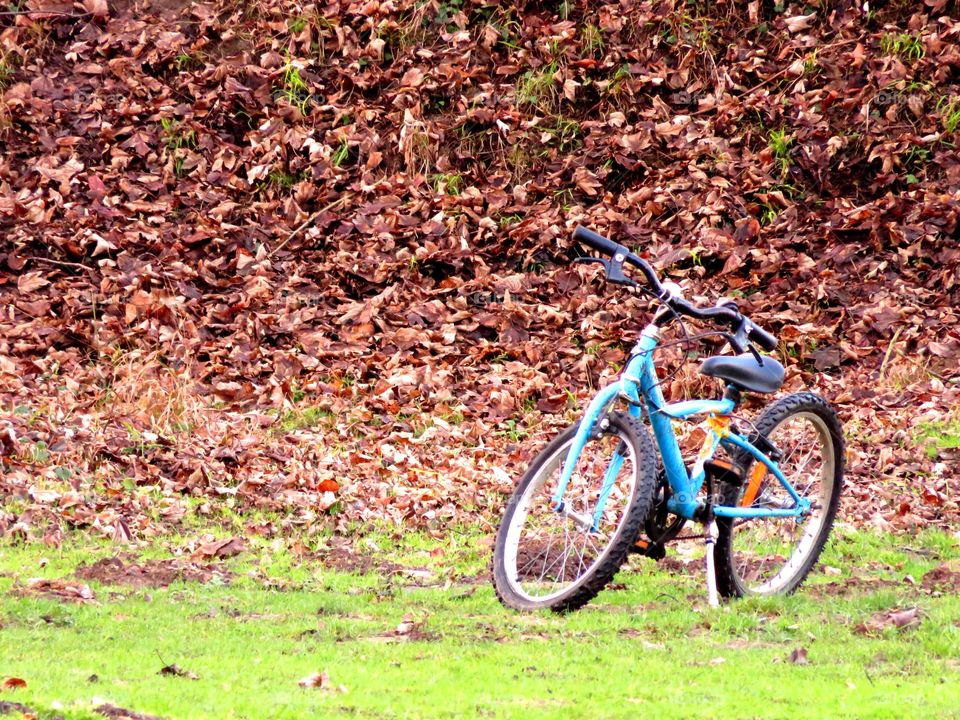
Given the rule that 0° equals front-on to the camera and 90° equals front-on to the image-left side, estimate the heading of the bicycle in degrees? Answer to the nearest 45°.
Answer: approximately 45°

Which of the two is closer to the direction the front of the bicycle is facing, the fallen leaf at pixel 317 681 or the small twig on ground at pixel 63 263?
the fallen leaf

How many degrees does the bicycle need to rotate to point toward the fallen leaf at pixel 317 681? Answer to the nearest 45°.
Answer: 0° — it already faces it

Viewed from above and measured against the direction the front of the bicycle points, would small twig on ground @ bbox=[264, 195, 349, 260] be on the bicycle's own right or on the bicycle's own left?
on the bicycle's own right

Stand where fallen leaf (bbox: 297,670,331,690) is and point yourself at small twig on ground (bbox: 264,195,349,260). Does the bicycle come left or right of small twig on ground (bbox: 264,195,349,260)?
right

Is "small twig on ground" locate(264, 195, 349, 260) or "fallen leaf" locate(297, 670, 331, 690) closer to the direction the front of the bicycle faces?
the fallen leaf

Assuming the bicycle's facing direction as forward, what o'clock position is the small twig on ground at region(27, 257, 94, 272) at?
The small twig on ground is roughly at 3 o'clock from the bicycle.
